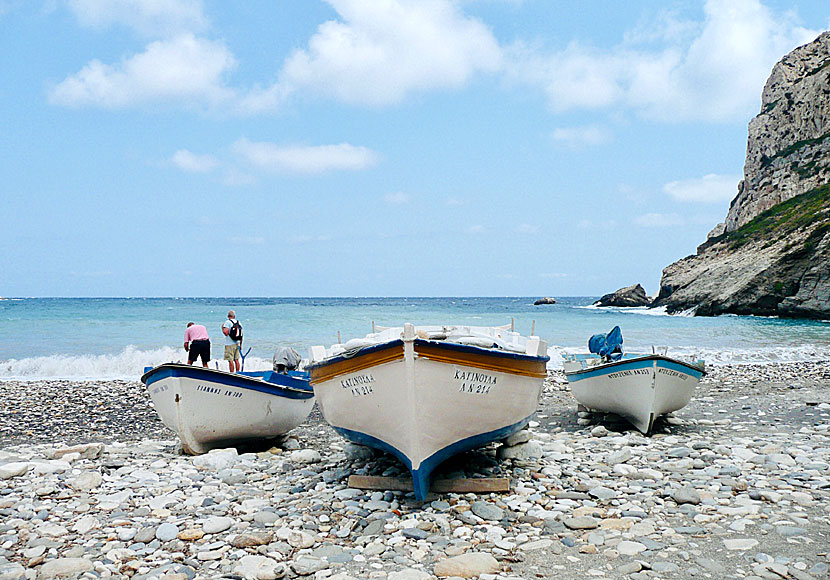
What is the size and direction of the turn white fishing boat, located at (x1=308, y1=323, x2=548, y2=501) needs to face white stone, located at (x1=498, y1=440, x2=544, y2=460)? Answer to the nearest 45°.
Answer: approximately 45° to its left

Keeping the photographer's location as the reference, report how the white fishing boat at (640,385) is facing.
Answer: facing the viewer

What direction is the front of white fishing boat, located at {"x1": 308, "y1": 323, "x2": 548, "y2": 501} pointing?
toward the camera

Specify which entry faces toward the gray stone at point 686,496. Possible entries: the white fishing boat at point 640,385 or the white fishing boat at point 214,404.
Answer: the white fishing boat at point 640,385

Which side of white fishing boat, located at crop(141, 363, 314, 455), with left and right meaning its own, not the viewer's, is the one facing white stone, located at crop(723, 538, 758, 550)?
left

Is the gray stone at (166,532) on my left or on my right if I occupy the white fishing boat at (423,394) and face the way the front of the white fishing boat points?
on my right

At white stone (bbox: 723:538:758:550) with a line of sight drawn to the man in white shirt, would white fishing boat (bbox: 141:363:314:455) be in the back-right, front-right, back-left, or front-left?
front-left

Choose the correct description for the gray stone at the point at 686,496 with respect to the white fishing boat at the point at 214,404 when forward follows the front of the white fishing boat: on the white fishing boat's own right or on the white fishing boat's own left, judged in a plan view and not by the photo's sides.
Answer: on the white fishing boat's own left

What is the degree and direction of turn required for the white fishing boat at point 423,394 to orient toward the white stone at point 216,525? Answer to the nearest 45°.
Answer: approximately 45° to its right

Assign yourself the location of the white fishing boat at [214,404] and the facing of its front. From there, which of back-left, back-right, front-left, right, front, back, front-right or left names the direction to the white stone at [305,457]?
left

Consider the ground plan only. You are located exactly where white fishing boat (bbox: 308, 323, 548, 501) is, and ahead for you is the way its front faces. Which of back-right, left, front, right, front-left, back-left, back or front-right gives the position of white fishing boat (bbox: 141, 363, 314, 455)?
back-right

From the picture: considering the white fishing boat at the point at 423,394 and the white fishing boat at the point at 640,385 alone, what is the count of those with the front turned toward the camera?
2

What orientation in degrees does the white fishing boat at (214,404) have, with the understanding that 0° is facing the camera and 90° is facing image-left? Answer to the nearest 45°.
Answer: approximately 45°
